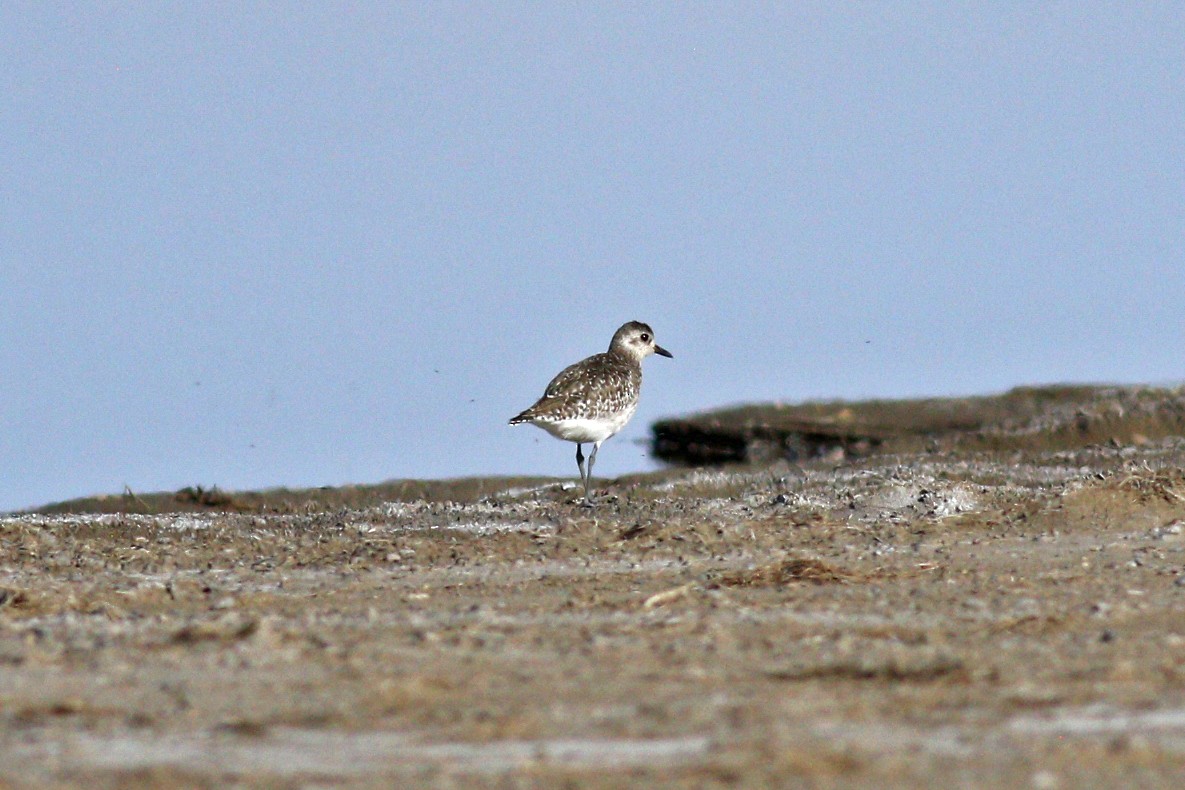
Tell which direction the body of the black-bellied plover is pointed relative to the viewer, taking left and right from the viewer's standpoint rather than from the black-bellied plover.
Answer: facing to the right of the viewer

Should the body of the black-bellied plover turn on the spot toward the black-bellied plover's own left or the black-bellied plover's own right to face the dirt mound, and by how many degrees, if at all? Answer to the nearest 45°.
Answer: approximately 45° to the black-bellied plover's own left
